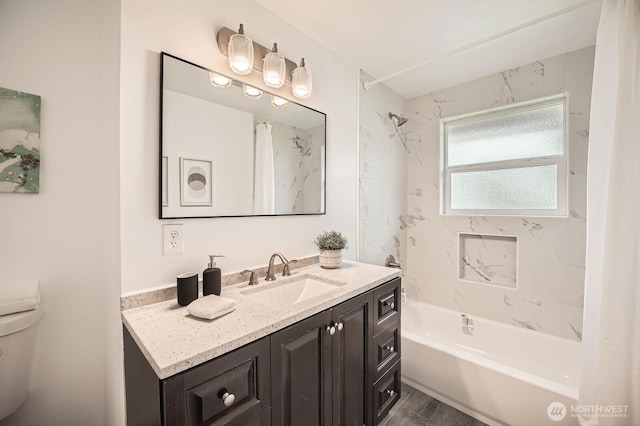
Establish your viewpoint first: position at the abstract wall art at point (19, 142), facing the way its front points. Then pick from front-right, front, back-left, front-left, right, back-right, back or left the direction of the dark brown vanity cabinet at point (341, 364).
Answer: front

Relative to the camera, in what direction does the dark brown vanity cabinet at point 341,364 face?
facing the viewer and to the right of the viewer

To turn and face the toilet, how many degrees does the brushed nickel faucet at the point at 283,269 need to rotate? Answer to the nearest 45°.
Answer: approximately 135° to its right

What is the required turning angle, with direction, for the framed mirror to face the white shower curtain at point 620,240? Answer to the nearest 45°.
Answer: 0° — it already faces it

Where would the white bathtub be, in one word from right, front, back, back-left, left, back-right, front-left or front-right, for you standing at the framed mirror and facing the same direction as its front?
front-left

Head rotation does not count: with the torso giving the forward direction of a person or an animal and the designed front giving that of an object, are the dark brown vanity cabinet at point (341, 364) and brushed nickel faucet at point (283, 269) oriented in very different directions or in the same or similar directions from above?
same or similar directions
